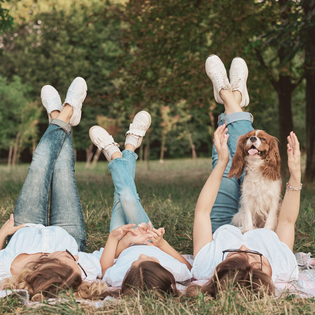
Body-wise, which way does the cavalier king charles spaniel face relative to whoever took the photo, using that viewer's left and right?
facing the viewer

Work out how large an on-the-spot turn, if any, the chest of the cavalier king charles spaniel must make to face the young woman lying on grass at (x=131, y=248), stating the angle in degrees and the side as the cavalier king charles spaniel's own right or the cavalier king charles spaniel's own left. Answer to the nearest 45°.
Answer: approximately 45° to the cavalier king charles spaniel's own right

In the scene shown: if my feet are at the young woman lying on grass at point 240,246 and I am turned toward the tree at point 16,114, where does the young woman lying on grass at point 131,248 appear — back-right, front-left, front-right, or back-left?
front-left

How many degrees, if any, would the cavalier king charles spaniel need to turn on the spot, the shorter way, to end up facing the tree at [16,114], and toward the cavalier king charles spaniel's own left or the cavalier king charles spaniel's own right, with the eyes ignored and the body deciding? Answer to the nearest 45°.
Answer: approximately 135° to the cavalier king charles spaniel's own right

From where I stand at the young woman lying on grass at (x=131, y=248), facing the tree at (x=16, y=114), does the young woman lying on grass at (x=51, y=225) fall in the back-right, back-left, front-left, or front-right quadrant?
front-left
